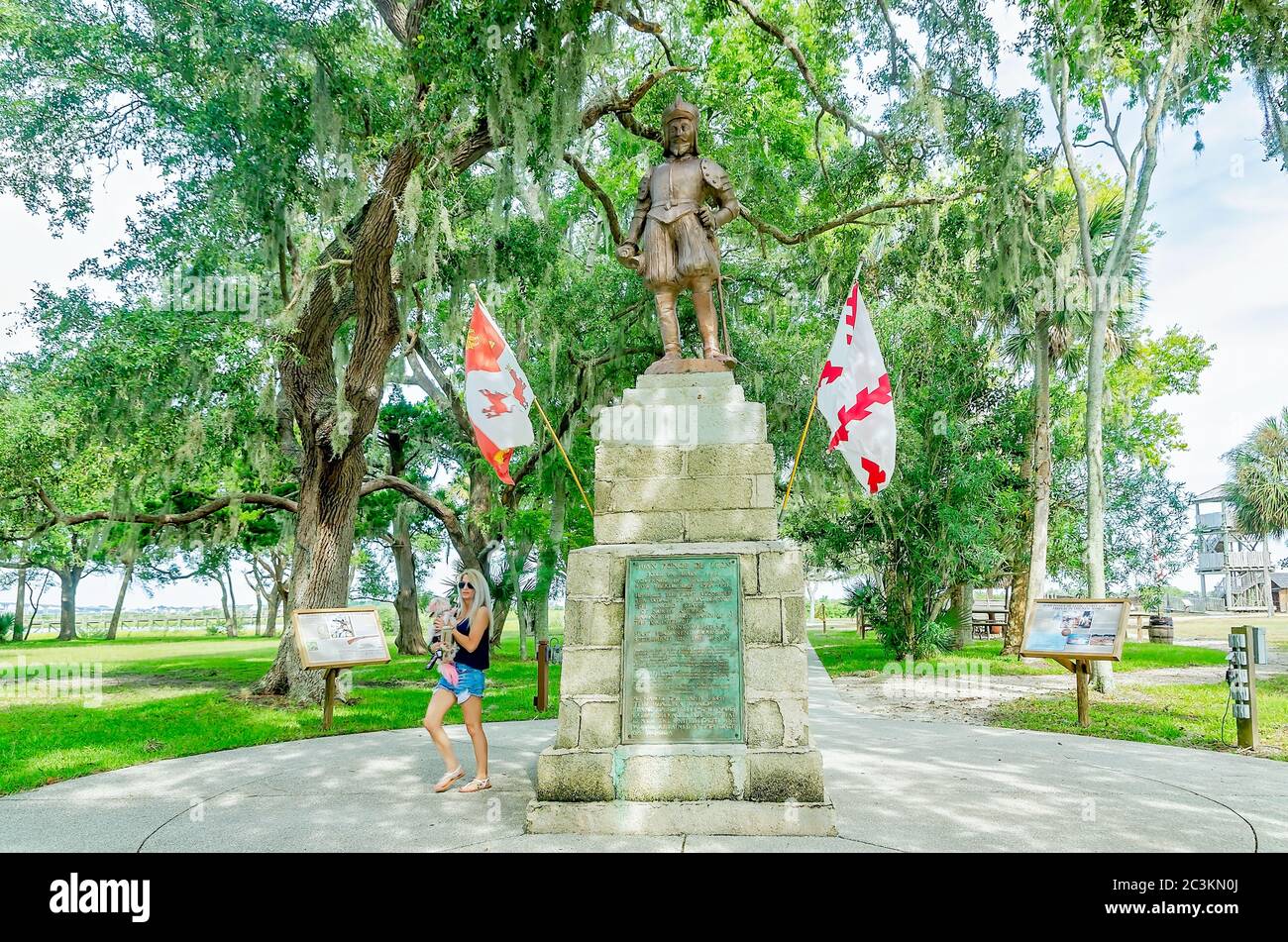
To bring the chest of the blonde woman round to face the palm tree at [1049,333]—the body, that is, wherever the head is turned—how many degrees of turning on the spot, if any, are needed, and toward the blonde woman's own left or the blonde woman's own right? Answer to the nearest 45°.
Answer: approximately 180°

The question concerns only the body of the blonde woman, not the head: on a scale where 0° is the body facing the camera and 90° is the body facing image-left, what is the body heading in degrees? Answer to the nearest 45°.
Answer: approximately 45°

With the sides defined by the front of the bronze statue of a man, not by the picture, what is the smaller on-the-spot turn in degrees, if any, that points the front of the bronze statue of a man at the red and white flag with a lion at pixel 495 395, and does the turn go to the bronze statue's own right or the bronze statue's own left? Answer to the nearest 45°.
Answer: approximately 135° to the bronze statue's own right

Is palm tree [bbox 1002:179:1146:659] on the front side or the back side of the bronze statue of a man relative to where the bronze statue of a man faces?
on the back side

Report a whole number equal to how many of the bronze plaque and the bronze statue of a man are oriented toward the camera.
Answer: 2

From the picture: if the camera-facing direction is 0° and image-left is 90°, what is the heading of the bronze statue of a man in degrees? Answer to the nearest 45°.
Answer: approximately 0°
